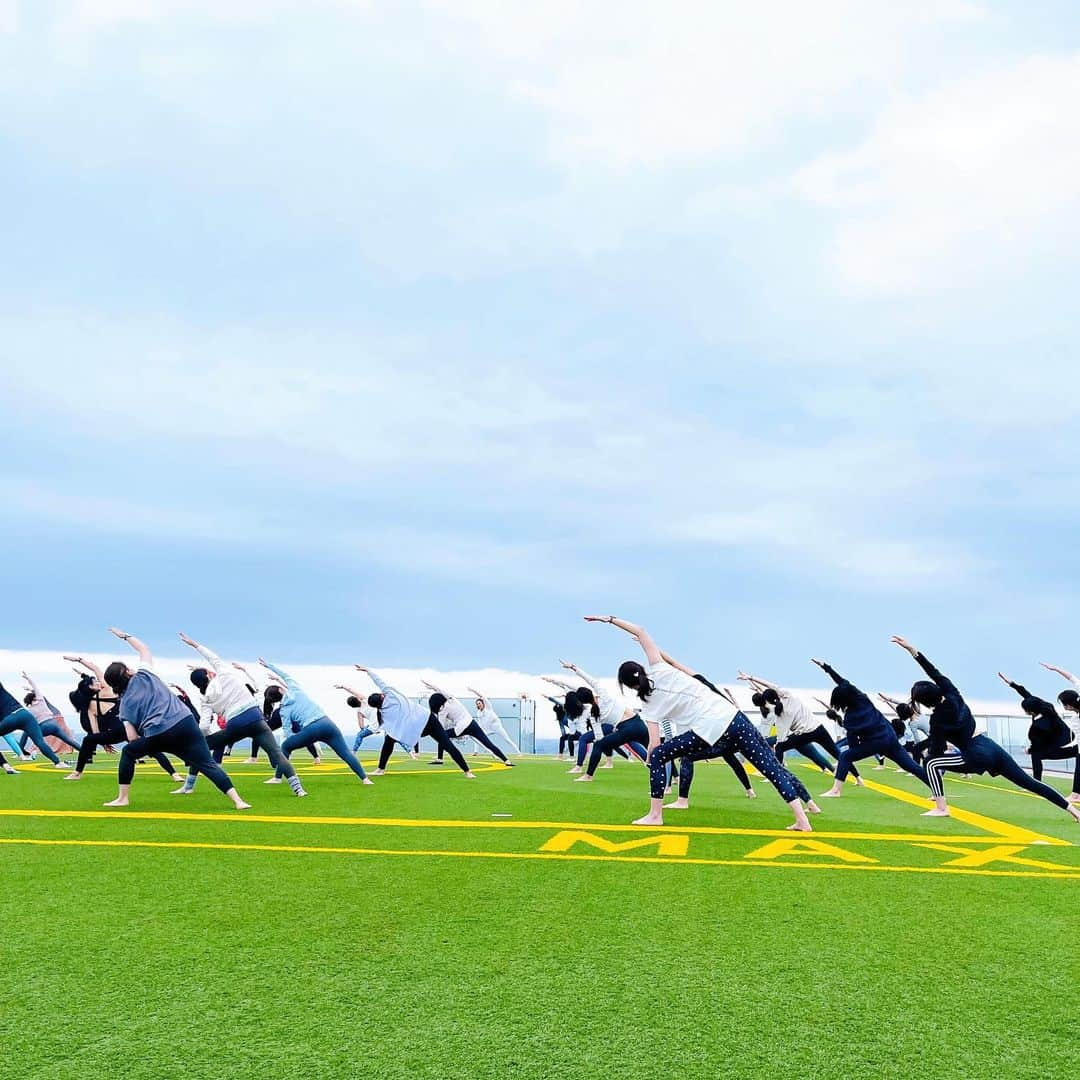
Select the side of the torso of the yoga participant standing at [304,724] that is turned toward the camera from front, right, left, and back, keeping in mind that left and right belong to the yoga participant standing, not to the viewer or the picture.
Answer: back

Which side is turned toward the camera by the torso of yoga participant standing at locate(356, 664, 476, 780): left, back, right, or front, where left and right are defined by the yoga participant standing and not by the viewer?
back

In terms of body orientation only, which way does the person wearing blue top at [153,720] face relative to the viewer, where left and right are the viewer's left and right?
facing away from the viewer

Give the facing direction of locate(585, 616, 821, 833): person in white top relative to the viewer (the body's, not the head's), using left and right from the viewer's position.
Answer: facing away from the viewer

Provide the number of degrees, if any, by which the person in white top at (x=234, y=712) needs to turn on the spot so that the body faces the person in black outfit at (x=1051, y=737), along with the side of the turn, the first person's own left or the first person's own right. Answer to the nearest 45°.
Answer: approximately 90° to the first person's own right

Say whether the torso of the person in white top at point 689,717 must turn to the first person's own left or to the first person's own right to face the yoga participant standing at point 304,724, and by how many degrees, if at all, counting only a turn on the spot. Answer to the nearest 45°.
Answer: approximately 45° to the first person's own left

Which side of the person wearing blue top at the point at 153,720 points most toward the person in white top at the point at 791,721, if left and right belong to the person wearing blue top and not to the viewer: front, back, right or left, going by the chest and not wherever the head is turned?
right

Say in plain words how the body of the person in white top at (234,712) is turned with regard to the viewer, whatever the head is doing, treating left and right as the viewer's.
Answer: facing away from the viewer

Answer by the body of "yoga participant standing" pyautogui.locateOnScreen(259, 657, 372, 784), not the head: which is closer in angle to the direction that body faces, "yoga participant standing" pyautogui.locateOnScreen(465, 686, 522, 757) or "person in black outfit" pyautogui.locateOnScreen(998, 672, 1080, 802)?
the yoga participant standing
